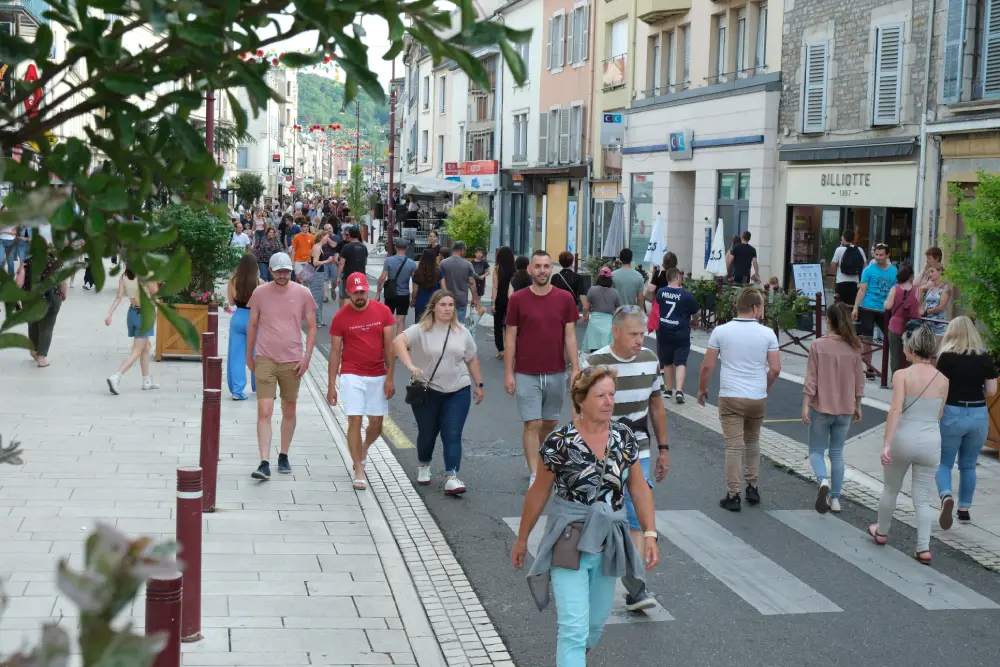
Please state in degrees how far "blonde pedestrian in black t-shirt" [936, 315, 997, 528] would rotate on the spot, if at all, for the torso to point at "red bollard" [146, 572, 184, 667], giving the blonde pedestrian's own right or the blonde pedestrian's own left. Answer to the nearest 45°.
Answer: approximately 135° to the blonde pedestrian's own left

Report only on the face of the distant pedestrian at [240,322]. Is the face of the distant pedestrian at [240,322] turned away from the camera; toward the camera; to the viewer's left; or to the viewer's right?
away from the camera

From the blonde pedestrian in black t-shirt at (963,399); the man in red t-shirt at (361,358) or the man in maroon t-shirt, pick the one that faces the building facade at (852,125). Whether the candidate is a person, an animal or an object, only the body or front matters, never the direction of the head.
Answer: the blonde pedestrian in black t-shirt

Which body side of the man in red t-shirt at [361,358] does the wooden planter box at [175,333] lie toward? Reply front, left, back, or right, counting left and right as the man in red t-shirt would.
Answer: back

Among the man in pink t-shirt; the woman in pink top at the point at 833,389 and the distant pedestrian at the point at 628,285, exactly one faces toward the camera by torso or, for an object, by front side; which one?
the man in pink t-shirt

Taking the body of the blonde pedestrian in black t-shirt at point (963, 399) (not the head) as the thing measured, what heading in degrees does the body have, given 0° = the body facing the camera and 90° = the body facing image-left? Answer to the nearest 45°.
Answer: approximately 180°

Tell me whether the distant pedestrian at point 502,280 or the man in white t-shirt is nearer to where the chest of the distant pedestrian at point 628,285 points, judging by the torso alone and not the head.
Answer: the distant pedestrian

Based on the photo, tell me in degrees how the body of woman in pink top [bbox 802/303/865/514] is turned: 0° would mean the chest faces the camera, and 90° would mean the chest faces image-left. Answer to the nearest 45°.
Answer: approximately 180°

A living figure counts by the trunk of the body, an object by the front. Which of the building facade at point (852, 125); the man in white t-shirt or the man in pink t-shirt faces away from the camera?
the man in white t-shirt

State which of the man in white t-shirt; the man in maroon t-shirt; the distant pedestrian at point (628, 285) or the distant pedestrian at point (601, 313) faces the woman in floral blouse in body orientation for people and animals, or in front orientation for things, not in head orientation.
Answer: the man in maroon t-shirt

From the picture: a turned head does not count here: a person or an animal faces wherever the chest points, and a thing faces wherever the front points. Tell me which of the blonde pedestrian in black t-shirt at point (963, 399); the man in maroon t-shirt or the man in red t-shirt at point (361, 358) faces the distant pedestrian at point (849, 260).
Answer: the blonde pedestrian in black t-shirt at point (963, 399)

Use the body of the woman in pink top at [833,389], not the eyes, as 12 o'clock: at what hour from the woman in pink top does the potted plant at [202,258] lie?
The potted plant is roughly at 10 o'clock from the woman in pink top.

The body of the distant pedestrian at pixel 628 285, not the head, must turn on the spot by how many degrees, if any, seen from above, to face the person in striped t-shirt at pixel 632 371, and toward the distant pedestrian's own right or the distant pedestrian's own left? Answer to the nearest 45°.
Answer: approximately 180°

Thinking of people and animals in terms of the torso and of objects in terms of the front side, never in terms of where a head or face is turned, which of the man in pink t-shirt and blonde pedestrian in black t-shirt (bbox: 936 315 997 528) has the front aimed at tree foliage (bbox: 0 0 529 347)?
the man in pink t-shirt

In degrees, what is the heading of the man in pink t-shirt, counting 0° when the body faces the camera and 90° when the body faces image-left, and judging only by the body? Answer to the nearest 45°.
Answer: approximately 0°

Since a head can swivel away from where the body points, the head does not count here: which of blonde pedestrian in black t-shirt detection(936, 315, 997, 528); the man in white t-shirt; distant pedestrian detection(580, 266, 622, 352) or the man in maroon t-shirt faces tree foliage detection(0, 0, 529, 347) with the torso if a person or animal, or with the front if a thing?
the man in maroon t-shirt
